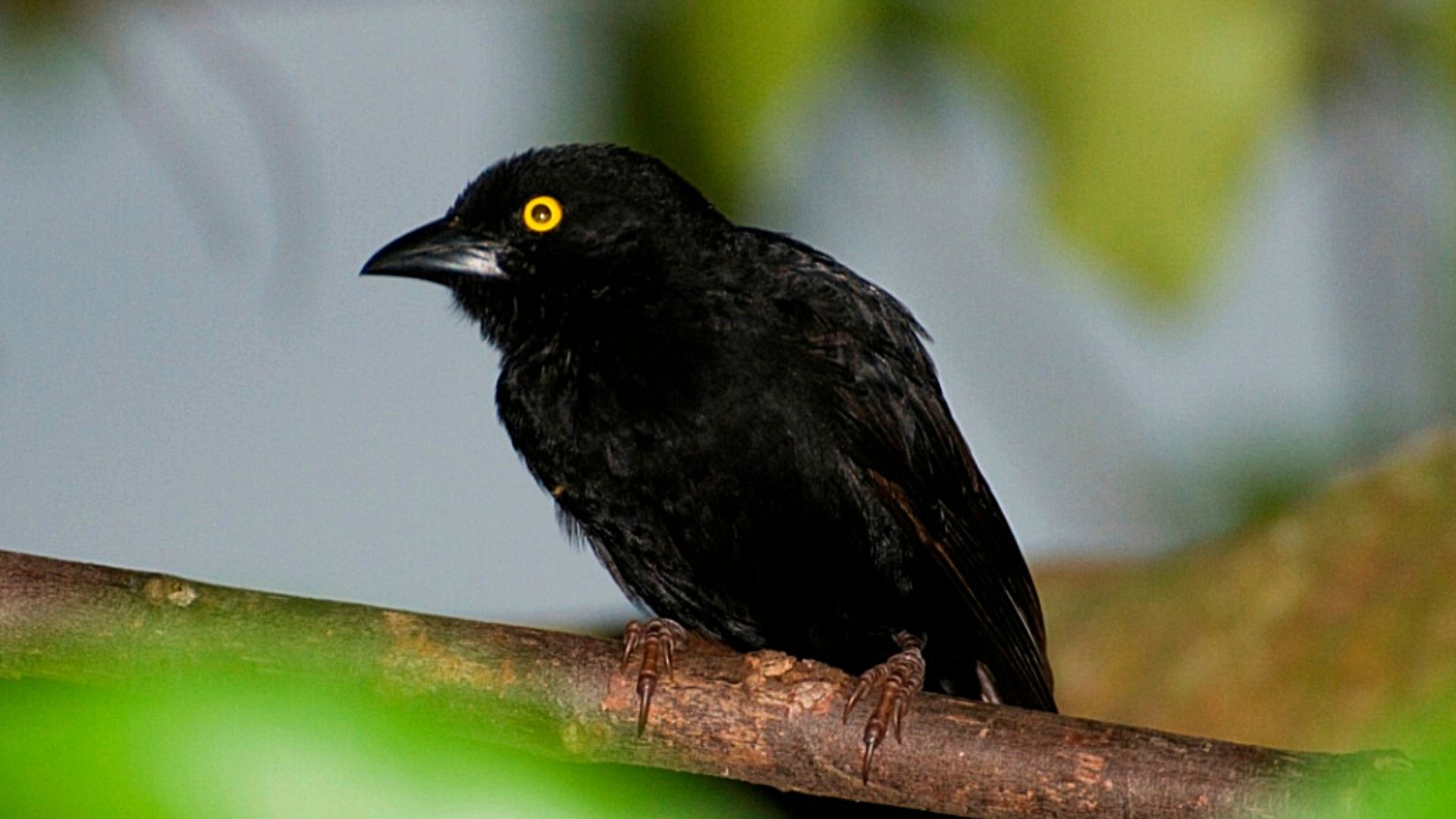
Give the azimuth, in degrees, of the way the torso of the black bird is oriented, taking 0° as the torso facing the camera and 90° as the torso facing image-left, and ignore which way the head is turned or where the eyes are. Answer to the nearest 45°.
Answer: approximately 45°
